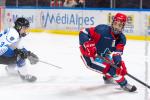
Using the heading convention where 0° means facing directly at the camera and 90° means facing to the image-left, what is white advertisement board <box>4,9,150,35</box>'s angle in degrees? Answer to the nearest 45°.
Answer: approximately 0°

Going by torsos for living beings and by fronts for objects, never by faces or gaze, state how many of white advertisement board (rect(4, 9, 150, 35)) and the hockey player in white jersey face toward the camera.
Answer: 1

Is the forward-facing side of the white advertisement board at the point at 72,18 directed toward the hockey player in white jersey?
yes

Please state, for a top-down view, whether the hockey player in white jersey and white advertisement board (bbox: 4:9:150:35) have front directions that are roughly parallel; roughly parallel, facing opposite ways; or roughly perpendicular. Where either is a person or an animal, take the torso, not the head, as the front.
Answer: roughly perpendicular

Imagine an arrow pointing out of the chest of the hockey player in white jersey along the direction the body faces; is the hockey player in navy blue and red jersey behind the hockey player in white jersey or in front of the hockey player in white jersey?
in front

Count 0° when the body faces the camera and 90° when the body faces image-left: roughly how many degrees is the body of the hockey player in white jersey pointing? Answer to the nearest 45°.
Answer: approximately 270°

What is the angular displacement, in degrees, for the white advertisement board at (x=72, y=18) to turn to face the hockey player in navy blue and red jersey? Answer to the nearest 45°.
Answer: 0° — it already faces them
